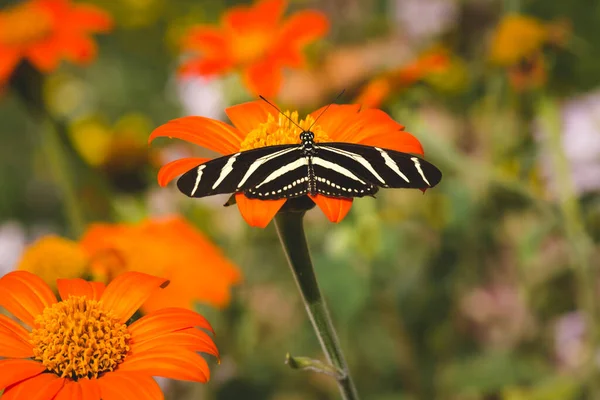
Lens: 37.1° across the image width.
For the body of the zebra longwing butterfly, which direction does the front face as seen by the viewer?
away from the camera

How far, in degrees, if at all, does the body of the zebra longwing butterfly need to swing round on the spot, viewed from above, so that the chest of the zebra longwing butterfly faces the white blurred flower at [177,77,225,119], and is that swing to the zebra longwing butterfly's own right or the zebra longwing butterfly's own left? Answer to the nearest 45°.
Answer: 0° — it already faces it
